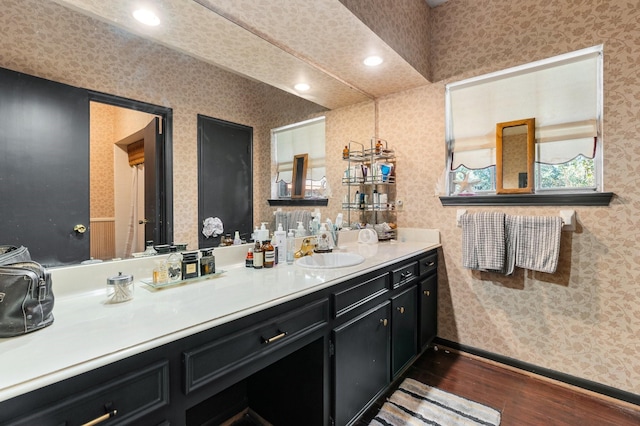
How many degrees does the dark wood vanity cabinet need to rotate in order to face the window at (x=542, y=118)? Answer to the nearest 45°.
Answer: approximately 45° to its left

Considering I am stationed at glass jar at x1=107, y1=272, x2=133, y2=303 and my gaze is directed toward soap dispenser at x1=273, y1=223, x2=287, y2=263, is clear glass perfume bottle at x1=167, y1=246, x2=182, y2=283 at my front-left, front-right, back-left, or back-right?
front-left

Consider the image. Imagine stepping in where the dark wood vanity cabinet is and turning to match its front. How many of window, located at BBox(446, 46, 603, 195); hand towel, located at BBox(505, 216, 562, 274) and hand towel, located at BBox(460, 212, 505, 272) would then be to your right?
0

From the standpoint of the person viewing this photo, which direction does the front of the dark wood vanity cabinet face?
facing the viewer and to the right of the viewer

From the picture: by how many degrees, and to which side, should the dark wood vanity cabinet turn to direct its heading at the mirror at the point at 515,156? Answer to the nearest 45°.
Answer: approximately 45° to its left
